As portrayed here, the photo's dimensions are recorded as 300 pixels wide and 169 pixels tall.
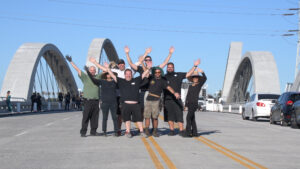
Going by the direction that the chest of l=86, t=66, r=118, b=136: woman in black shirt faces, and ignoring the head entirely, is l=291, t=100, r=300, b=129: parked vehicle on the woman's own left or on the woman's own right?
on the woman's own left

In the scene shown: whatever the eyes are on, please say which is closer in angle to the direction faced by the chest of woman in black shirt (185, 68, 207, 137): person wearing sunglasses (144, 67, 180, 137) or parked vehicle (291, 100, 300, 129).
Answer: the person wearing sunglasses

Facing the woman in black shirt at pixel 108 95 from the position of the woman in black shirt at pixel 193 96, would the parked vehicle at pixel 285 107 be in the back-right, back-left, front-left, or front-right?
back-right

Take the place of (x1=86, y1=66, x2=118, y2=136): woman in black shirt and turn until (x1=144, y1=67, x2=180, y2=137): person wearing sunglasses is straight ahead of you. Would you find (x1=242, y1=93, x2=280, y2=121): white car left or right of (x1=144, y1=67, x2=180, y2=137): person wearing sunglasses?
left

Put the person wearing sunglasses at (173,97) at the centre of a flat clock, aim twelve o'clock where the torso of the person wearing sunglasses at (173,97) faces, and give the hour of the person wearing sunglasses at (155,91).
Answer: the person wearing sunglasses at (155,91) is roughly at 2 o'clock from the person wearing sunglasses at (173,97).

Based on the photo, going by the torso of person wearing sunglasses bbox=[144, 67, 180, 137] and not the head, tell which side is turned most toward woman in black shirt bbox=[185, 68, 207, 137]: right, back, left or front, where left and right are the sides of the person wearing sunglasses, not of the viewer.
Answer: left

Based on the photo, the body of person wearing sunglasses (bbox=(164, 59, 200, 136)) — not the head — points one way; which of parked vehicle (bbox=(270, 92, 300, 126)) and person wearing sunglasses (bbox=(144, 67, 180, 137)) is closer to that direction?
the person wearing sunglasses

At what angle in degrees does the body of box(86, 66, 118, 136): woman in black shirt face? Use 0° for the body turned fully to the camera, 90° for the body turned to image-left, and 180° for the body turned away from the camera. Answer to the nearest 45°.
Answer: approximately 0°
